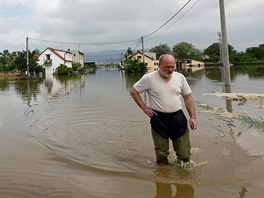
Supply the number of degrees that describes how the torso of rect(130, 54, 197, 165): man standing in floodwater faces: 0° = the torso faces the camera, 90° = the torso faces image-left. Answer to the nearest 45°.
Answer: approximately 0°
